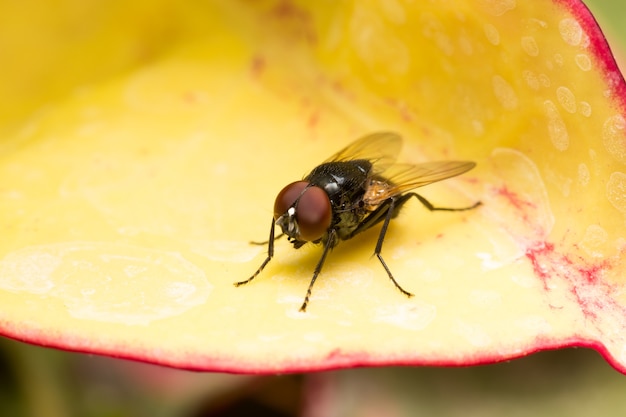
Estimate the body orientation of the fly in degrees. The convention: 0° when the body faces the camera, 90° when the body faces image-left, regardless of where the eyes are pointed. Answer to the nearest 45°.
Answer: approximately 45°
